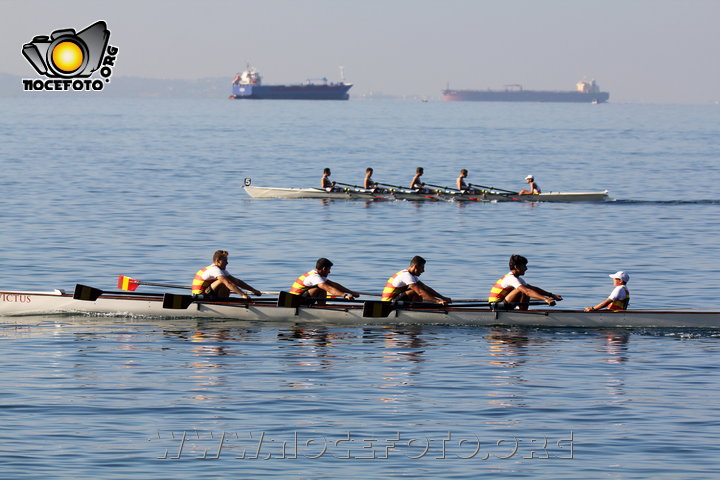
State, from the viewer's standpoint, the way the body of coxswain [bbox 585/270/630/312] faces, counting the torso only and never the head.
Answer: to the viewer's left

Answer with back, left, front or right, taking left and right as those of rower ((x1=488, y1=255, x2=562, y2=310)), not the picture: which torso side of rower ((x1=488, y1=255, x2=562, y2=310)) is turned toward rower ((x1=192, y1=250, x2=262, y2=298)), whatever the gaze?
back

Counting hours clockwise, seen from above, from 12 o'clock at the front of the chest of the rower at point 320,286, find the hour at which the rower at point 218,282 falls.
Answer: the rower at point 218,282 is roughly at 6 o'clock from the rower at point 320,286.

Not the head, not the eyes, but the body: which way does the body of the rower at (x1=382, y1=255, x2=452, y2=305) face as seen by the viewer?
to the viewer's right

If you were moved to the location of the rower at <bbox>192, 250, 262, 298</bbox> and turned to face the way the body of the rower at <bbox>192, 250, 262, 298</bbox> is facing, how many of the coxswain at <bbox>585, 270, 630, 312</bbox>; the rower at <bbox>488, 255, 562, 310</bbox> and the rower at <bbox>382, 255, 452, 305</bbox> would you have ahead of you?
3

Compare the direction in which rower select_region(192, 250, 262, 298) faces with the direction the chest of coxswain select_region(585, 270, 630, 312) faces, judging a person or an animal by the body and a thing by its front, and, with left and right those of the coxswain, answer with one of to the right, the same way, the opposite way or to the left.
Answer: the opposite way

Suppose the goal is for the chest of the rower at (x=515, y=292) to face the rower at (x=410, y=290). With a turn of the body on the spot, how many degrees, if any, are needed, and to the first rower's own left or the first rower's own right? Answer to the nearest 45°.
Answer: approximately 180°

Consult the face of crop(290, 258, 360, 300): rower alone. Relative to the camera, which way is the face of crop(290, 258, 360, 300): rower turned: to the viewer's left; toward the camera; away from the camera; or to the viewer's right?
to the viewer's right

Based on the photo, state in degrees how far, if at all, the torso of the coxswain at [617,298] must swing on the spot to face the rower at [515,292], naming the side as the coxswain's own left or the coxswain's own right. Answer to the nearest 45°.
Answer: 0° — they already face them

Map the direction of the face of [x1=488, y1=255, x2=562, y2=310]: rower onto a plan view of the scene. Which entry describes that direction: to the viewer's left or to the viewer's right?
to the viewer's right

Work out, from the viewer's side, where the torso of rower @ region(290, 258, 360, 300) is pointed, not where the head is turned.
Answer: to the viewer's right

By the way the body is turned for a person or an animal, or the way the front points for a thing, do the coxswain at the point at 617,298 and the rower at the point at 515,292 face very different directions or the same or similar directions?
very different directions

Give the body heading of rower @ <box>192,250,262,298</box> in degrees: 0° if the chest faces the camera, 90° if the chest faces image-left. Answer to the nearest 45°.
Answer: approximately 270°

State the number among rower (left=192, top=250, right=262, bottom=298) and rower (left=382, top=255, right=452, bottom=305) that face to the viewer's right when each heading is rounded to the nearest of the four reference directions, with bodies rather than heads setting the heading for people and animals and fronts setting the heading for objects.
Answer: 2

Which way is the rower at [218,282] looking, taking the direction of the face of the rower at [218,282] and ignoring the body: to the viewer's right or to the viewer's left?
to the viewer's right

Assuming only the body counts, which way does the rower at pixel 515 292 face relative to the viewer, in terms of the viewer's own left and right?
facing to the right of the viewer
